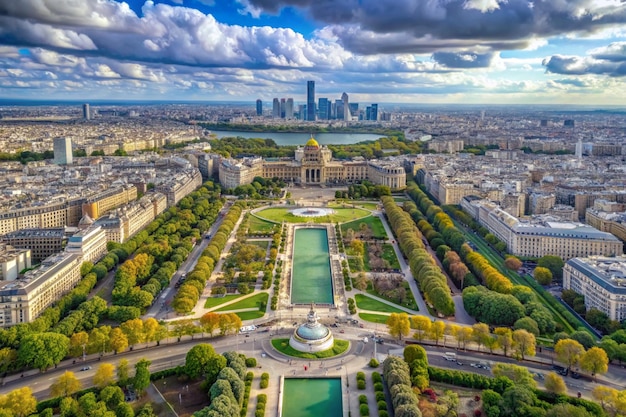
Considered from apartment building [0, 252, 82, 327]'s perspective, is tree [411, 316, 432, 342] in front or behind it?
in front

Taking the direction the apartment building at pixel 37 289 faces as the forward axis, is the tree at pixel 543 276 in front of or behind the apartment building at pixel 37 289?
in front

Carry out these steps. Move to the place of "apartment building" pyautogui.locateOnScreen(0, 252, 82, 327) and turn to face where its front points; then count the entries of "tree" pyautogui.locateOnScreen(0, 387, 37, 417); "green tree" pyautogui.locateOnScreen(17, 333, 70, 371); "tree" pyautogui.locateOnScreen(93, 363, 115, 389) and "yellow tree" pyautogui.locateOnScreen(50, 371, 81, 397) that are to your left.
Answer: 0

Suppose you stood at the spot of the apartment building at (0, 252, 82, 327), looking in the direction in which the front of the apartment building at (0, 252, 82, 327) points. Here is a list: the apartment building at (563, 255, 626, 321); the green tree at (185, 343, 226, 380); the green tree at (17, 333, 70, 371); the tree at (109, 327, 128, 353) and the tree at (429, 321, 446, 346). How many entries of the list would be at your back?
0

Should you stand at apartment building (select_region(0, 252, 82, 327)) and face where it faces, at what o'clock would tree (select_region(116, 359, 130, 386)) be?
The tree is roughly at 1 o'clock from the apartment building.
